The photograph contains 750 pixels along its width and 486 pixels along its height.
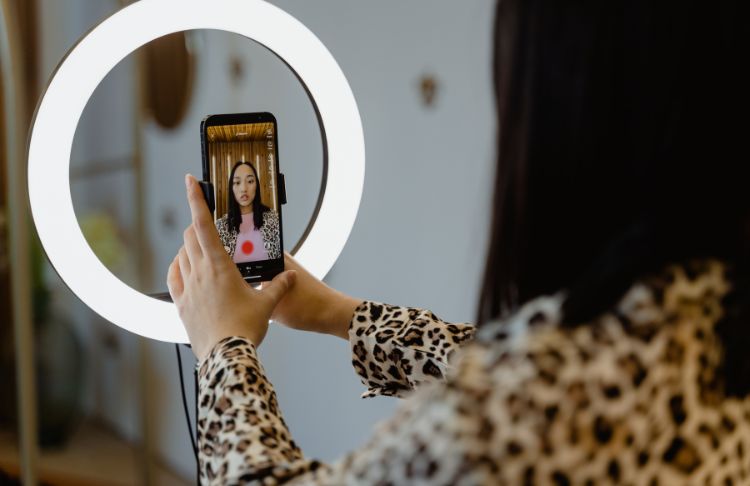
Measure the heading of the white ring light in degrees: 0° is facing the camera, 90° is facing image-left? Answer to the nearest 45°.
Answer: approximately 0°

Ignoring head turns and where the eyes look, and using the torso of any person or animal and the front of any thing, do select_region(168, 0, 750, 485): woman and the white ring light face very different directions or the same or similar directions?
very different directions

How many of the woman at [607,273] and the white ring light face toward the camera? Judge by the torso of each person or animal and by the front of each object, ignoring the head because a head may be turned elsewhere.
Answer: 1

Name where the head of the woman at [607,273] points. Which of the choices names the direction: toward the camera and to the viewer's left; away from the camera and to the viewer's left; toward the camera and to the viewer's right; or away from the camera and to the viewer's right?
away from the camera and to the viewer's left

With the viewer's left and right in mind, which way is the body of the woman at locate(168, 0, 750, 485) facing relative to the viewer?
facing away from the viewer and to the left of the viewer
